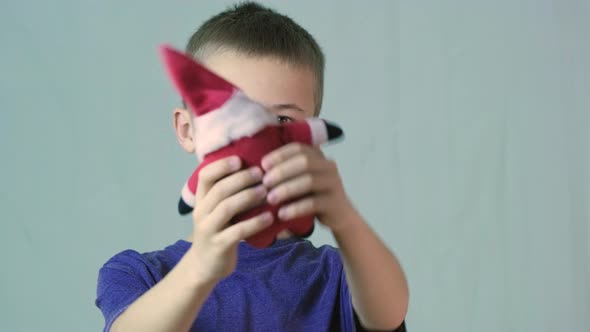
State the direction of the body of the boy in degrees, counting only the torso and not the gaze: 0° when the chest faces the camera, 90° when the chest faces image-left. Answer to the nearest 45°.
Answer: approximately 0°

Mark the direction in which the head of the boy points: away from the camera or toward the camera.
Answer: toward the camera
